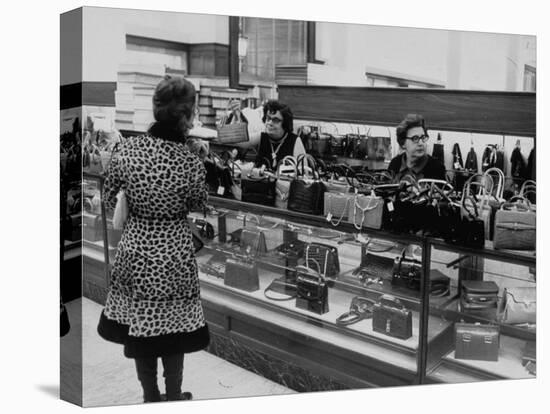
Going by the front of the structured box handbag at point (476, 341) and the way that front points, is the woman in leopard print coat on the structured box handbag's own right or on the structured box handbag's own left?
on the structured box handbag's own right

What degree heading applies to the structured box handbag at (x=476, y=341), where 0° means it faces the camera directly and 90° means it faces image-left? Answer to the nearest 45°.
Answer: approximately 0°

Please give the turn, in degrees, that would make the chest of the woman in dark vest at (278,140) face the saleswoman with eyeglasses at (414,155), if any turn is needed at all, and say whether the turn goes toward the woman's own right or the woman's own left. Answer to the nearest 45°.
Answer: approximately 135° to the woman's own left

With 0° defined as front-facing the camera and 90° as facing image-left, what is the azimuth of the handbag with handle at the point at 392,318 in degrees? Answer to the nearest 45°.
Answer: approximately 45°
